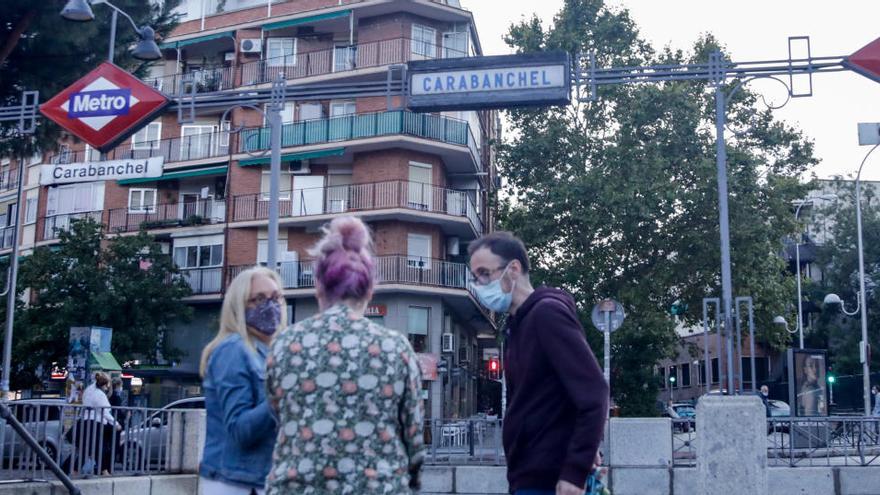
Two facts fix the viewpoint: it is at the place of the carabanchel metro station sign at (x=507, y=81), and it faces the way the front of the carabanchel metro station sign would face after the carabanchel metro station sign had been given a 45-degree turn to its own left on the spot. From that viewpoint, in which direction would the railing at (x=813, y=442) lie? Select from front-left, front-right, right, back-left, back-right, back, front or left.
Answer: left

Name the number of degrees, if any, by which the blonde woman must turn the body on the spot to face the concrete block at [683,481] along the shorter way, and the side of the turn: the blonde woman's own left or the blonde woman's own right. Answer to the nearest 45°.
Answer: approximately 45° to the blonde woman's own left

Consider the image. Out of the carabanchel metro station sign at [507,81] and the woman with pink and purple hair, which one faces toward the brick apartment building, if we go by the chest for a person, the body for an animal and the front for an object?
the woman with pink and purple hair

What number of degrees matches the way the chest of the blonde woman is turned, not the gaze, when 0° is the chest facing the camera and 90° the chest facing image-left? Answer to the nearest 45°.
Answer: approximately 270°

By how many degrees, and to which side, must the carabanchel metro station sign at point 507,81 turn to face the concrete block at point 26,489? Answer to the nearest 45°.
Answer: approximately 90° to its right

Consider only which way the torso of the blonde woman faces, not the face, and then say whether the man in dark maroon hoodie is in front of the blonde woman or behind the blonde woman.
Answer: in front

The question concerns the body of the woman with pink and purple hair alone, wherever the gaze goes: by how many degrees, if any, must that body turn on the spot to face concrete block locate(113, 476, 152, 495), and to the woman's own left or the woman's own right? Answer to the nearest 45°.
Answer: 0° — they already face it

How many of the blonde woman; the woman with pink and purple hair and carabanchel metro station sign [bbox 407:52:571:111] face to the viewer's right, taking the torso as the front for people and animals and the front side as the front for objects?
1

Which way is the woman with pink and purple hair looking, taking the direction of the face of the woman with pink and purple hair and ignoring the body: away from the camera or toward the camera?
away from the camera

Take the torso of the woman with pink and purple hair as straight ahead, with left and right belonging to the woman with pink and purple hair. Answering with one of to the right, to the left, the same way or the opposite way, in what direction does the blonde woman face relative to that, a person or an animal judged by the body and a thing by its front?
to the right

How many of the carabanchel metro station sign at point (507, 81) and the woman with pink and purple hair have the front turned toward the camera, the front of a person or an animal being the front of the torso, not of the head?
1

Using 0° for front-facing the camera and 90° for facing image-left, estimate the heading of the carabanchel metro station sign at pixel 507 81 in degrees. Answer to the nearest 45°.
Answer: approximately 0°

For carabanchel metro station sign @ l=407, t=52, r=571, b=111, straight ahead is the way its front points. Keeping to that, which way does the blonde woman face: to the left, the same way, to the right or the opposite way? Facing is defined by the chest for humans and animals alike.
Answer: to the left

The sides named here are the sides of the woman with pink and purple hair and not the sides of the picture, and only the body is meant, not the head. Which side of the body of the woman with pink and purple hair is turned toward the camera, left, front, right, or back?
back

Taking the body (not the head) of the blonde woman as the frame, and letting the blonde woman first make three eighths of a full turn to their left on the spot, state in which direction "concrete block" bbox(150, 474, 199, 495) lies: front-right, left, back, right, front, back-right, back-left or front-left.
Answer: front-right

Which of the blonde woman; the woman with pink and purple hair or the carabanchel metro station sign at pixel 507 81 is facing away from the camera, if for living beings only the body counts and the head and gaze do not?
the woman with pink and purple hair
